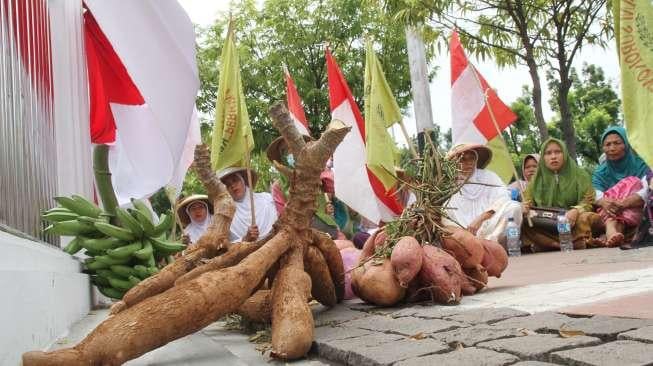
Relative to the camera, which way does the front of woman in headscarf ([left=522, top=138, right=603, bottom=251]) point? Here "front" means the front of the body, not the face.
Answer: toward the camera

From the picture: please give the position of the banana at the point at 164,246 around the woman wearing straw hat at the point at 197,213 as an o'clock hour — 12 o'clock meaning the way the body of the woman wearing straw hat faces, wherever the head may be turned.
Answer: The banana is roughly at 12 o'clock from the woman wearing straw hat.

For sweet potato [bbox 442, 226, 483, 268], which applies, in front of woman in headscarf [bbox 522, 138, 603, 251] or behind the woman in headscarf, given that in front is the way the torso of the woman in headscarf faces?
in front

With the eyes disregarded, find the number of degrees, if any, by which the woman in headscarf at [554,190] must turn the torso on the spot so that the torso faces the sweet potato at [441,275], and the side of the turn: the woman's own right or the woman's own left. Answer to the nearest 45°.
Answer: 0° — they already face it

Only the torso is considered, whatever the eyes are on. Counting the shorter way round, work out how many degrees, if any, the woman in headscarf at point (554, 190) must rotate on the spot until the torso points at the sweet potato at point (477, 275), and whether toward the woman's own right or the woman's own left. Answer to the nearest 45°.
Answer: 0° — they already face it

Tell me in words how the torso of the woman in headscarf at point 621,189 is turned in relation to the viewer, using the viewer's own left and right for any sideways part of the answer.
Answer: facing the viewer and to the left of the viewer

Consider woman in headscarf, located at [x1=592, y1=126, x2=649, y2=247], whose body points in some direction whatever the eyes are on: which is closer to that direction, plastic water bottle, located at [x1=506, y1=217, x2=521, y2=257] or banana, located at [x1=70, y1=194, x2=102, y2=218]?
the banana

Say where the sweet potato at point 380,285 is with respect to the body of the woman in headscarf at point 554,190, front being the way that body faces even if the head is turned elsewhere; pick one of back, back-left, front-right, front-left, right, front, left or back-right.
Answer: front

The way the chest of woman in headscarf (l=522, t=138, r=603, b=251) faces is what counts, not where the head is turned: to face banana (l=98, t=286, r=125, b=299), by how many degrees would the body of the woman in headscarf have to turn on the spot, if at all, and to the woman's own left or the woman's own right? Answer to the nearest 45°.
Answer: approximately 45° to the woman's own right

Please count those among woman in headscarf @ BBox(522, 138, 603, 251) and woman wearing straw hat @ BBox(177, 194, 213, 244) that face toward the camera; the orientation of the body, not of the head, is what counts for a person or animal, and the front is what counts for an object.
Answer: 2
